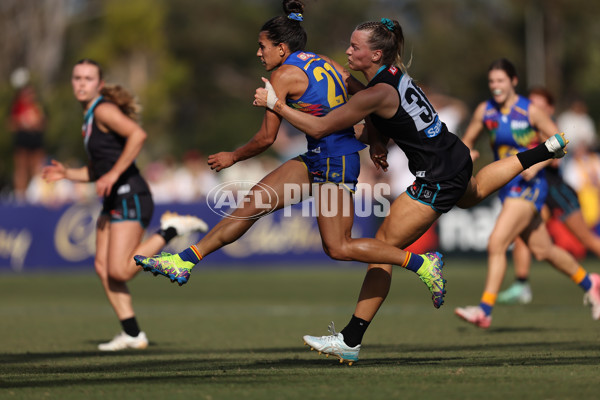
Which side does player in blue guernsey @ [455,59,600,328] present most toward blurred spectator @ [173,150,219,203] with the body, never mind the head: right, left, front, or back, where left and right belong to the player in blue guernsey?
right

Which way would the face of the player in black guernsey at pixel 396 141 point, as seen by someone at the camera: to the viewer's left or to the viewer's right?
to the viewer's left

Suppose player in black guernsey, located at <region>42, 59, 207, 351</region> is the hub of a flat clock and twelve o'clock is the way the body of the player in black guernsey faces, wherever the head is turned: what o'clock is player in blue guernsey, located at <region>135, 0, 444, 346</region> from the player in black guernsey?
The player in blue guernsey is roughly at 8 o'clock from the player in black guernsey.

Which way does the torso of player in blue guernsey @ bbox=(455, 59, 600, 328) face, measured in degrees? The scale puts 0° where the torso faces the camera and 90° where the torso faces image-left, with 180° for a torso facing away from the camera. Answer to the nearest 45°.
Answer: approximately 45°

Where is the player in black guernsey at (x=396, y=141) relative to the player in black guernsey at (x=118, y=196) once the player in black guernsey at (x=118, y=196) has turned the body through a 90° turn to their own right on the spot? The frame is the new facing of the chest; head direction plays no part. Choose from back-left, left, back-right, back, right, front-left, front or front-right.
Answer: back-right

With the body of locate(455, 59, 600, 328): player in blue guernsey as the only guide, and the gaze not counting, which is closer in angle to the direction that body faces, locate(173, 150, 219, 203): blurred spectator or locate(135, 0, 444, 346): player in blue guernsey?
the player in blue guernsey

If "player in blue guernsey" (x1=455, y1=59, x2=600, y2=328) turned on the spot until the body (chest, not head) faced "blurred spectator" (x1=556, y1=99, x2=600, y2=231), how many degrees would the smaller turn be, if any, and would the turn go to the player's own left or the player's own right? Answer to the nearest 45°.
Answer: approximately 135° to the player's own right
